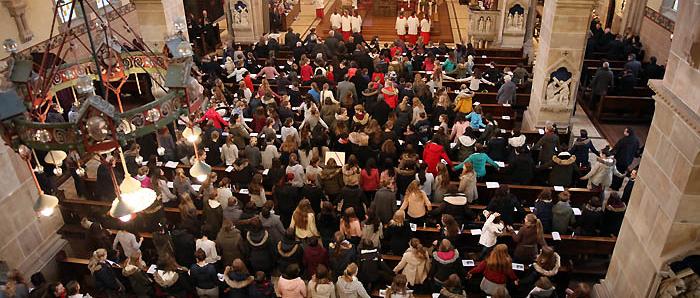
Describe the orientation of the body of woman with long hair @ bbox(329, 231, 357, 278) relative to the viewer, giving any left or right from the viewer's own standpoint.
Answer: facing away from the viewer

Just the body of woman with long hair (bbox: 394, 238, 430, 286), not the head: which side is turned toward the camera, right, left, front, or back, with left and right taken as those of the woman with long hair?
back

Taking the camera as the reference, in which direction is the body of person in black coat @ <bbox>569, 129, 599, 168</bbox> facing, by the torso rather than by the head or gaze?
away from the camera

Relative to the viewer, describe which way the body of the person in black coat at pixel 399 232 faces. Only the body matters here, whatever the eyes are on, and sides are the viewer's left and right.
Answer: facing away from the viewer

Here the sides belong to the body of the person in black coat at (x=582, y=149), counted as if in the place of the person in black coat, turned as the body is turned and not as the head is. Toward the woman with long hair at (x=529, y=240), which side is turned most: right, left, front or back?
back

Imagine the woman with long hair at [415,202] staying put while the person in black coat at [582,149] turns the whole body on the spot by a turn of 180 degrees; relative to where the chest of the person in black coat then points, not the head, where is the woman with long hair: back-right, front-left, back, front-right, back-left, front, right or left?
front-right

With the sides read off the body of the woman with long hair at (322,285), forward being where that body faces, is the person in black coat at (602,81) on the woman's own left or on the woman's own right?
on the woman's own right

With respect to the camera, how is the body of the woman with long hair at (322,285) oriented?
away from the camera

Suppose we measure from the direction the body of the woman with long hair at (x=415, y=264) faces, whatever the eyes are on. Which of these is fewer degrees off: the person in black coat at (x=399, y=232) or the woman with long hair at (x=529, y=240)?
the person in black coat

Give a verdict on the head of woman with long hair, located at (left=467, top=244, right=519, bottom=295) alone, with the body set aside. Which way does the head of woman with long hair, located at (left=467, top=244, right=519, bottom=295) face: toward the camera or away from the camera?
away from the camera

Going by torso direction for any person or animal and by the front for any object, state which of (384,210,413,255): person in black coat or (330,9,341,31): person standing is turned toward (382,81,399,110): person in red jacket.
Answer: the person in black coat
